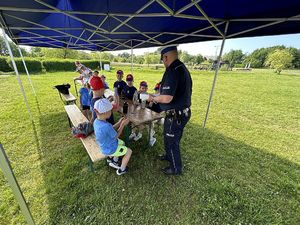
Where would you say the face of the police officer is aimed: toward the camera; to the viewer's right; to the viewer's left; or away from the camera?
to the viewer's left

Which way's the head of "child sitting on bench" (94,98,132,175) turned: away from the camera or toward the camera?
away from the camera

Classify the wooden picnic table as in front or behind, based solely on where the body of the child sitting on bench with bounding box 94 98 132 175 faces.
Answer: in front

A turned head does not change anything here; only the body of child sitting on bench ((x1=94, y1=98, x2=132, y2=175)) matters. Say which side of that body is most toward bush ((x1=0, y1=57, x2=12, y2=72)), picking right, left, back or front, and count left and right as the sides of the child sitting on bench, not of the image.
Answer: left

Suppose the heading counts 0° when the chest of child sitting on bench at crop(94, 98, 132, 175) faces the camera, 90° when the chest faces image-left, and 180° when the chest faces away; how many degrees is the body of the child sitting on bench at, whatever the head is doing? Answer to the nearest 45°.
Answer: approximately 225°

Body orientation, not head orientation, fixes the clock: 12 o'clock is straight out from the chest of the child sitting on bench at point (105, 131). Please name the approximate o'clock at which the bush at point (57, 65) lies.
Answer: The bush is roughly at 10 o'clock from the child sitting on bench.

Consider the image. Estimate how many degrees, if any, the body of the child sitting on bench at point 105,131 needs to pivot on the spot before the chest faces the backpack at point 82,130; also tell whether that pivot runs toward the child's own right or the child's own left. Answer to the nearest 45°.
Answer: approximately 90° to the child's own left
